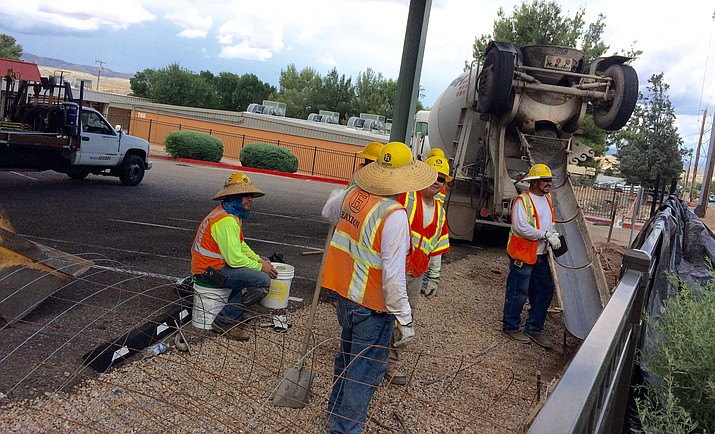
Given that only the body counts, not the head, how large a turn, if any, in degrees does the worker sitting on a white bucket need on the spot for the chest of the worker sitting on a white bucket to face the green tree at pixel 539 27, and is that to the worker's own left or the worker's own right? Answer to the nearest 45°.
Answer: approximately 45° to the worker's own left

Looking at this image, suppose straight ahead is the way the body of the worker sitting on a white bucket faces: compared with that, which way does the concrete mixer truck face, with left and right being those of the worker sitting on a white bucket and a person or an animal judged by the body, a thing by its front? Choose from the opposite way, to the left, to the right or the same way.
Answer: to the left

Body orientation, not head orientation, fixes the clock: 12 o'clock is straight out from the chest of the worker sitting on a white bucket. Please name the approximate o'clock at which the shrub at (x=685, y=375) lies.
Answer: The shrub is roughly at 2 o'clock from the worker sitting on a white bucket.

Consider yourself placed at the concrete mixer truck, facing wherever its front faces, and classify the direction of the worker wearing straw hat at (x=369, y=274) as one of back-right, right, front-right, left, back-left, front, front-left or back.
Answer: back-left

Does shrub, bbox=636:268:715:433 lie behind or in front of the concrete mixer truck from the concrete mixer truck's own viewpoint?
behind

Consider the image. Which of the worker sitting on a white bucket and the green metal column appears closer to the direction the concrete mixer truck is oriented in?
the green metal column

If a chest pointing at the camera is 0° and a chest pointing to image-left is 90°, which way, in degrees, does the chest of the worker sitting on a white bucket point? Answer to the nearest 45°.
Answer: approximately 270°

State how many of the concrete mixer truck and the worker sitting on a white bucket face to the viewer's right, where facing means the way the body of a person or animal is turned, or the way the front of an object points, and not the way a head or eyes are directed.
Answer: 1

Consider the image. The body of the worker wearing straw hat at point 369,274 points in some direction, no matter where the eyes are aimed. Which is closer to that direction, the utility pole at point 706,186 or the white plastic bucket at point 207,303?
the utility pole

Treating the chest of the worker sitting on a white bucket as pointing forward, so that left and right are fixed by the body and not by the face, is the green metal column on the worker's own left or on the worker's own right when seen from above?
on the worker's own left

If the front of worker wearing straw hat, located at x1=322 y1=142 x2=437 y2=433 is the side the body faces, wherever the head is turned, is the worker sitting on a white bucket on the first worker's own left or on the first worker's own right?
on the first worker's own left

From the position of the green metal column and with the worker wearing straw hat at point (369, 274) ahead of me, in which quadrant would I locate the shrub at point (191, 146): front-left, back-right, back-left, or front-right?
back-right
